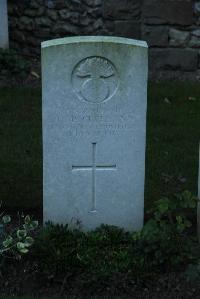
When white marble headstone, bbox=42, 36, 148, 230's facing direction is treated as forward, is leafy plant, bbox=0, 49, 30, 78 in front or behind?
behind

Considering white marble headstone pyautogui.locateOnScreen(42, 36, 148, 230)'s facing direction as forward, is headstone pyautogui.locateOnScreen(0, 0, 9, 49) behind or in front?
behind

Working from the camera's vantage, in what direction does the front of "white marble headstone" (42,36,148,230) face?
facing the viewer
